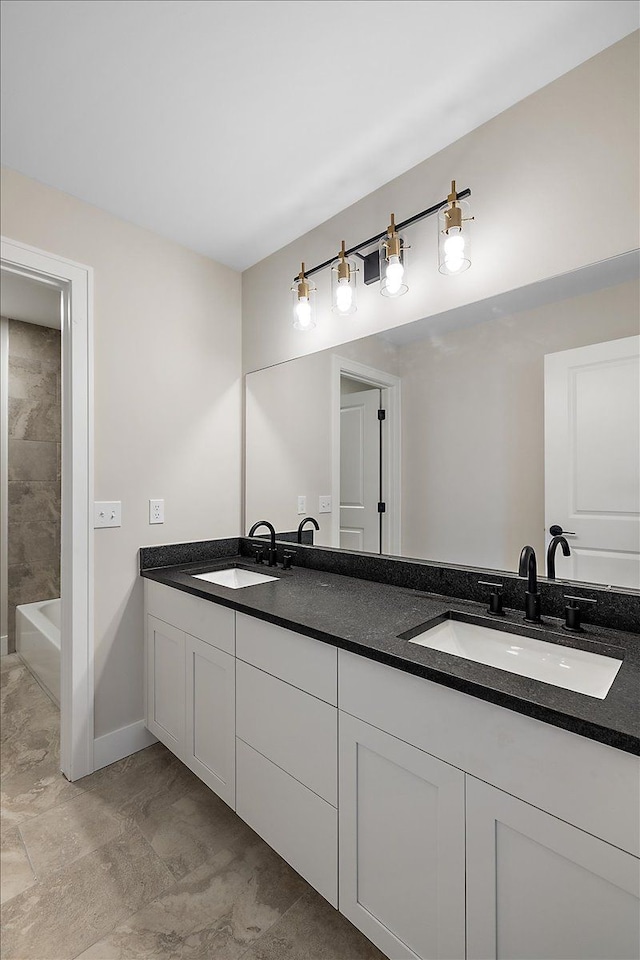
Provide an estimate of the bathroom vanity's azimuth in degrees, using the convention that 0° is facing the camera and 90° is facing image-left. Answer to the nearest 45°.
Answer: approximately 45°

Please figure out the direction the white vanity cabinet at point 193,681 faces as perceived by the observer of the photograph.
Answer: facing the viewer and to the left of the viewer

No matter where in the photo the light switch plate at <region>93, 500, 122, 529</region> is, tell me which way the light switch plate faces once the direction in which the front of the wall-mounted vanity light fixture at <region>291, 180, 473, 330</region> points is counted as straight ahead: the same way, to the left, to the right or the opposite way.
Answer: to the left

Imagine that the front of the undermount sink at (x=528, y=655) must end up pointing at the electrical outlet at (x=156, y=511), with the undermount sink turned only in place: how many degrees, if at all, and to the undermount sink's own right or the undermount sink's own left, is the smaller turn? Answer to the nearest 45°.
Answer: approximately 45° to the undermount sink's own right

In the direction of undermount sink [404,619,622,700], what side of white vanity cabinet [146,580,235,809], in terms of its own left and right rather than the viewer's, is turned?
left

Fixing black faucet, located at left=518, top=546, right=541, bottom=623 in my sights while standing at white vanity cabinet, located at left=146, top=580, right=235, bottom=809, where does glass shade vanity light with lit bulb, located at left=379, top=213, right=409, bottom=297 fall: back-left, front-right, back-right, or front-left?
front-left

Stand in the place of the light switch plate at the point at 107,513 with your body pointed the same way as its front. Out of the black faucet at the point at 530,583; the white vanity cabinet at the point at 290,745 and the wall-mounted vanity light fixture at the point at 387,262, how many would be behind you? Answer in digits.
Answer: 0

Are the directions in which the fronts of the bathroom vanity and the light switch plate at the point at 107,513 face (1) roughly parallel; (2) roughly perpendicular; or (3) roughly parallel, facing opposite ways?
roughly perpendicular

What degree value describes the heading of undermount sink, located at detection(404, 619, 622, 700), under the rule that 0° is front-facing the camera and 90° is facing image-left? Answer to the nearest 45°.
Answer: approximately 45°

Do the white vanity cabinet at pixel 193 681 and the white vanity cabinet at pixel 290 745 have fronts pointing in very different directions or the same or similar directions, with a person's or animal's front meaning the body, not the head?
same or similar directions

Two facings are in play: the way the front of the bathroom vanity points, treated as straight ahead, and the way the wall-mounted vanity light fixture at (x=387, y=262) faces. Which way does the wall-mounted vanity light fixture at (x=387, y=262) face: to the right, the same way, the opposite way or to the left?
the same way

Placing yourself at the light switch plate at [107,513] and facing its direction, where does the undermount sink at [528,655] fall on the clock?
The undermount sink is roughly at 11 o'clock from the light switch plate.

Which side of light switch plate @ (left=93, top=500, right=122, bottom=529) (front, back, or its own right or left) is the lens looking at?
front
